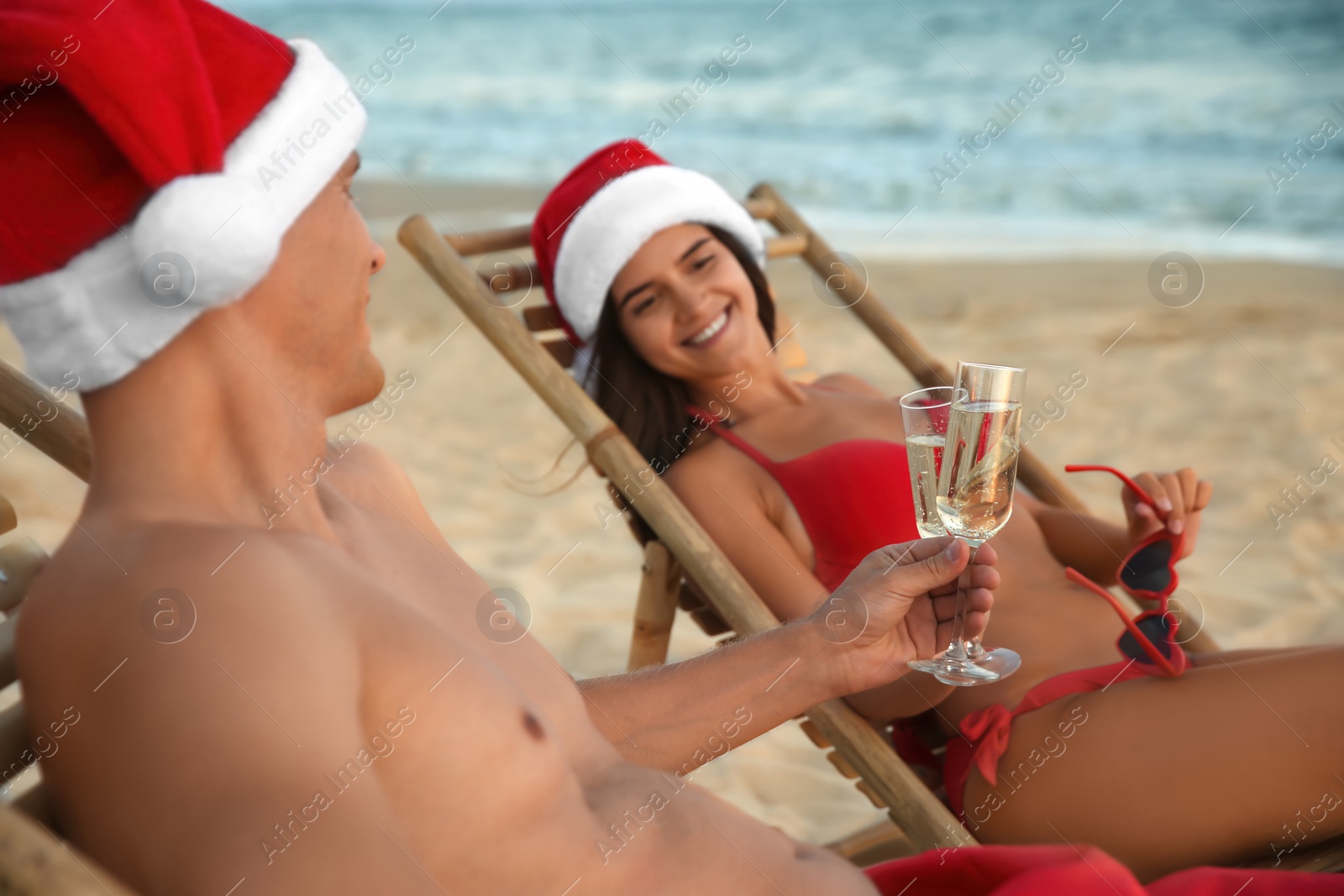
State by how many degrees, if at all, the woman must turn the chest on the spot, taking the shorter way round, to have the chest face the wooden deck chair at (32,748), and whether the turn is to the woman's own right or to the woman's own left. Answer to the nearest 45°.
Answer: approximately 90° to the woman's own right

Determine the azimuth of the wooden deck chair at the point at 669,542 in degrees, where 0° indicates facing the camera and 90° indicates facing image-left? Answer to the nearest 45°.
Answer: approximately 315°

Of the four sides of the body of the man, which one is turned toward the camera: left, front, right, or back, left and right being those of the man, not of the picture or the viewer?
right

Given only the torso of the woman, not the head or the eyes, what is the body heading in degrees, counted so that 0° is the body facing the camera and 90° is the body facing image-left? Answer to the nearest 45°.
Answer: approximately 315°

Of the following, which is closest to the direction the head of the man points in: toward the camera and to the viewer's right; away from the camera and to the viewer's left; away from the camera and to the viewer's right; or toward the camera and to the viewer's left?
away from the camera and to the viewer's right
